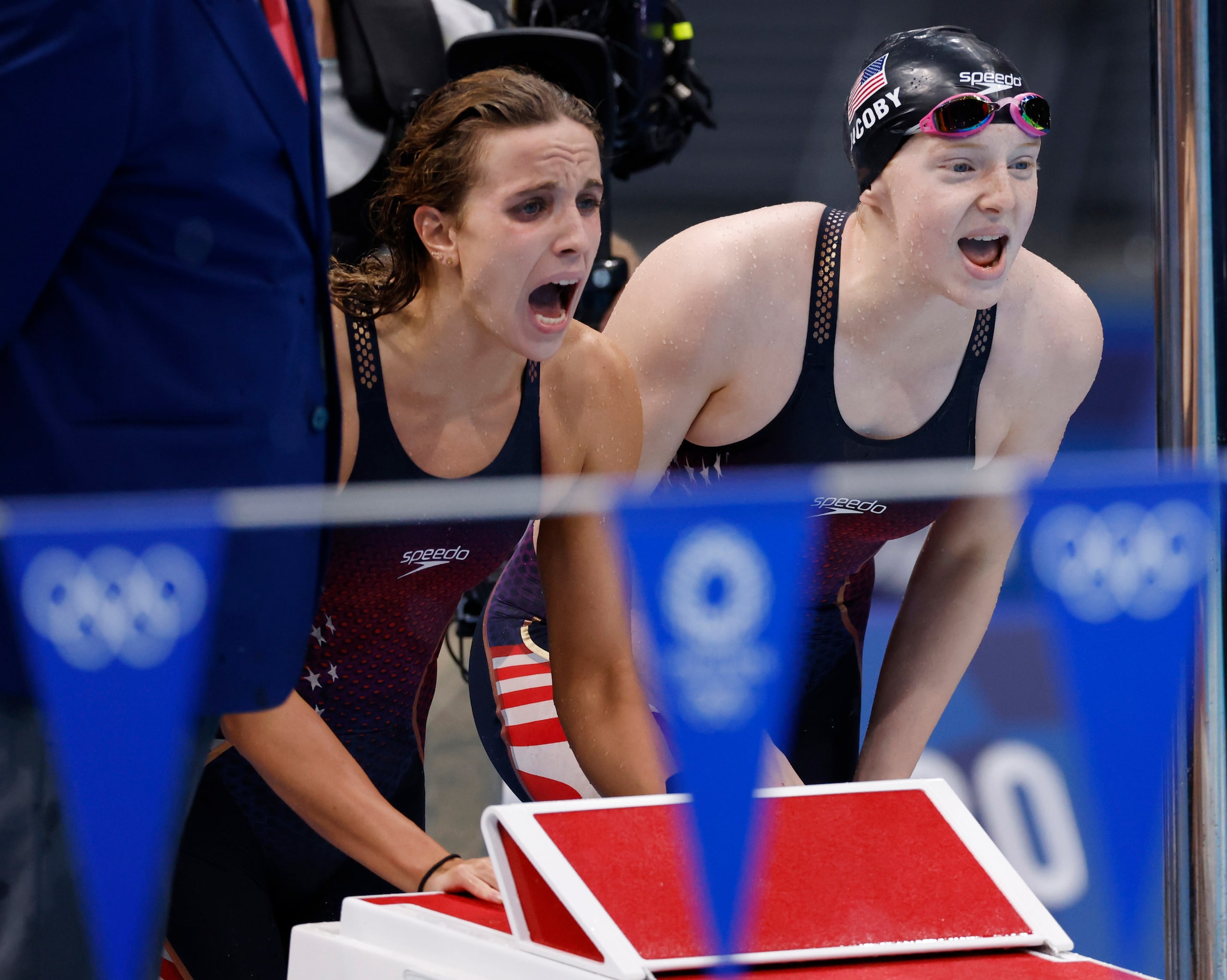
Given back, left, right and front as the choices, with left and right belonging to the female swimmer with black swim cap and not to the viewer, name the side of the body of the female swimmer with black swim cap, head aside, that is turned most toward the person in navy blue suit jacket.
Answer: right

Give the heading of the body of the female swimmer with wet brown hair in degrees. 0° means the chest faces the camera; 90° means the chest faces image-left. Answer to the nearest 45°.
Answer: approximately 315°

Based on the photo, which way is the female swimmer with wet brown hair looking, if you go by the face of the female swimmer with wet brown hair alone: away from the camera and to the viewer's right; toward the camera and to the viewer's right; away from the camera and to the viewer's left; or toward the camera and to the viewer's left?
toward the camera and to the viewer's right

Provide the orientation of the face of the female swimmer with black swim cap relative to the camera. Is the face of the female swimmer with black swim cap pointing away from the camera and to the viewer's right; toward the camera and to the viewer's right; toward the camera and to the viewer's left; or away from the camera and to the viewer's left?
toward the camera and to the viewer's right

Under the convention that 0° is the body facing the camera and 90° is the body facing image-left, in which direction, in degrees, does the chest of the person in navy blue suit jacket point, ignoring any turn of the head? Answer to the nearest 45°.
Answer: approximately 315°

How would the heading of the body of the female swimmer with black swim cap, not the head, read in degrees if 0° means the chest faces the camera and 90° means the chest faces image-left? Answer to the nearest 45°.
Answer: approximately 315°

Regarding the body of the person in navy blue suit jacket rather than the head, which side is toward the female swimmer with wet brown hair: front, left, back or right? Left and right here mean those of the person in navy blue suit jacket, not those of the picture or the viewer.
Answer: left
